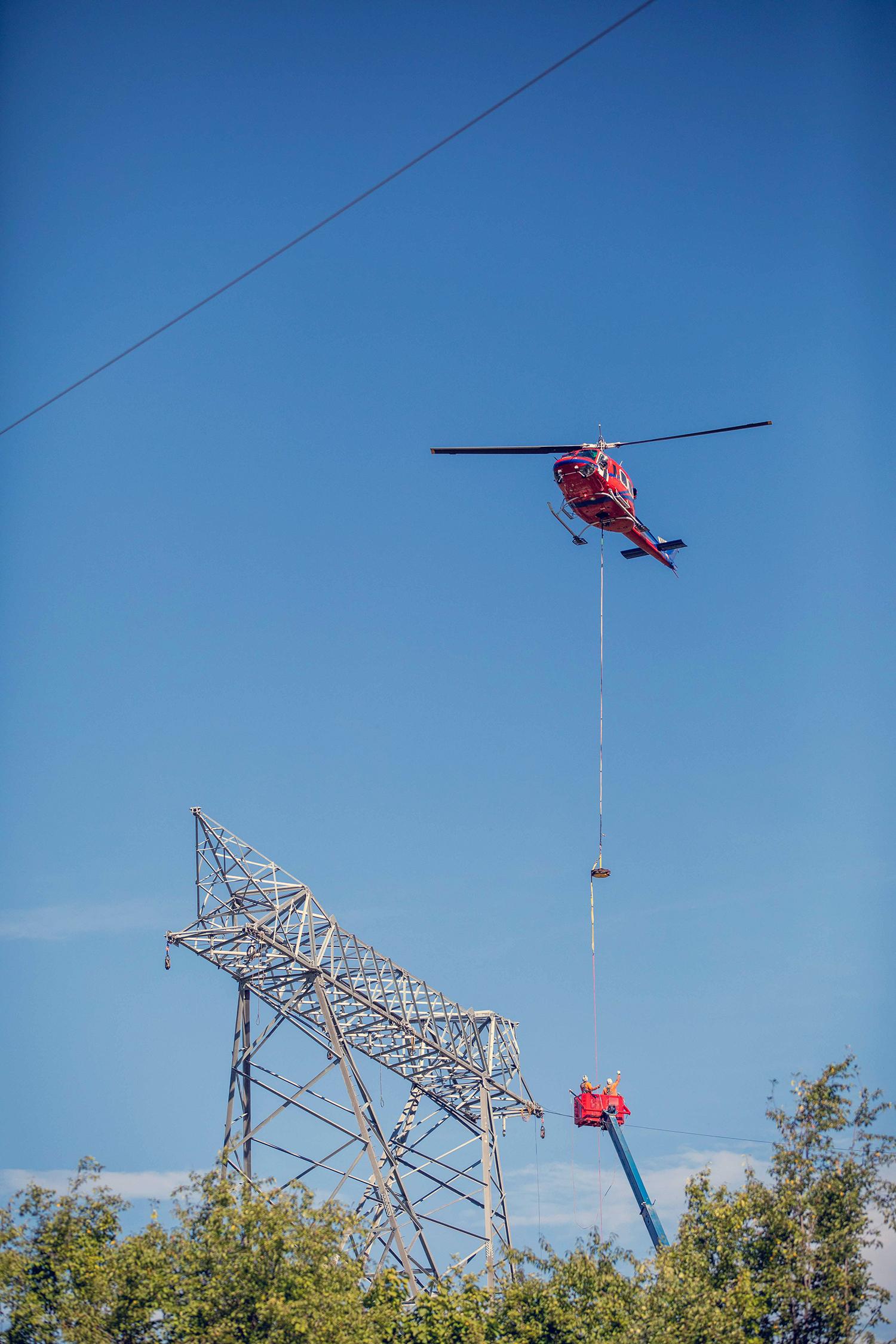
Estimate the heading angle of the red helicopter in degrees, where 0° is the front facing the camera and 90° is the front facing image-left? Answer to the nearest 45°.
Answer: approximately 45°
